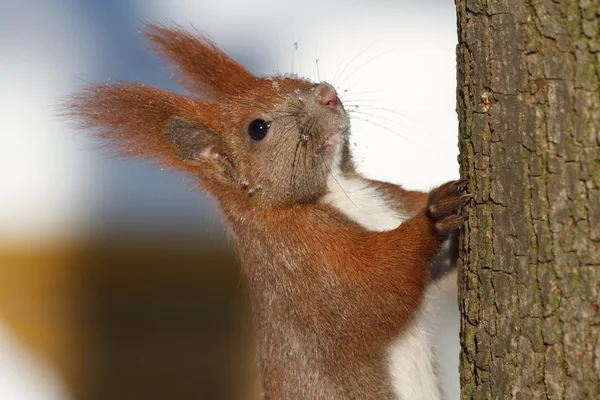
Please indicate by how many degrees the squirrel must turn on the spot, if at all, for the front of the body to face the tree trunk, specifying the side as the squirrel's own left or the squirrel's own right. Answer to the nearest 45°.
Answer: approximately 45° to the squirrel's own right

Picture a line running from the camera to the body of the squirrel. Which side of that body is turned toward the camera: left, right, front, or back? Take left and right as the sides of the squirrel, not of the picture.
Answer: right
